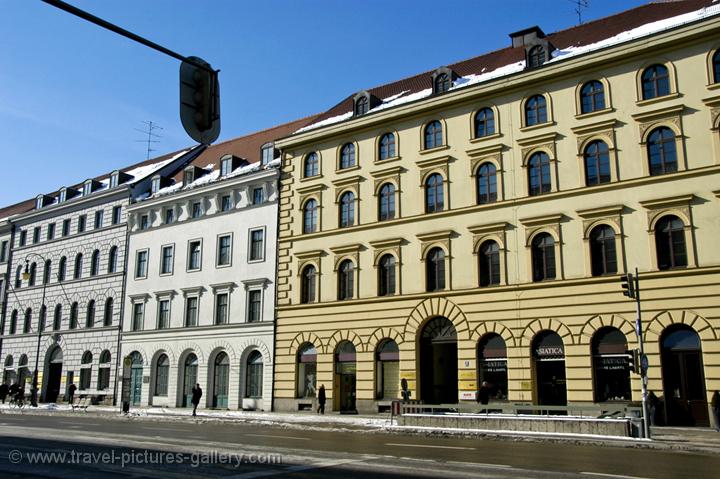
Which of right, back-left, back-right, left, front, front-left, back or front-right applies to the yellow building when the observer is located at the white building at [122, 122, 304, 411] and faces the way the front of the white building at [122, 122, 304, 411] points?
left

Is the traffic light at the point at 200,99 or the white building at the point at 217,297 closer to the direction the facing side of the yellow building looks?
the traffic light

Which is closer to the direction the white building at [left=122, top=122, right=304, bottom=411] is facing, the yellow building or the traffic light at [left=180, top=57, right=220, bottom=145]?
the traffic light

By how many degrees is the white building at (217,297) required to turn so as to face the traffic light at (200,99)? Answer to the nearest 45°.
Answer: approximately 45° to its left

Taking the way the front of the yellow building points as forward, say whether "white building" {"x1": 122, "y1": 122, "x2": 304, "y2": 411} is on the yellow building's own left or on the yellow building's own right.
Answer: on the yellow building's own right

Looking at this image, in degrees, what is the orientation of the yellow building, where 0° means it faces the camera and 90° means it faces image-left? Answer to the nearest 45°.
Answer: approximately 45°

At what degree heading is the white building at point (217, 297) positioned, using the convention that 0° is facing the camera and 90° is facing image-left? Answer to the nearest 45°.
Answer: approximately 45°

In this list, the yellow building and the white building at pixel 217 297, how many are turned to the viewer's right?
0
